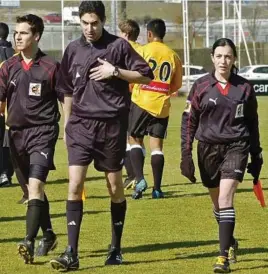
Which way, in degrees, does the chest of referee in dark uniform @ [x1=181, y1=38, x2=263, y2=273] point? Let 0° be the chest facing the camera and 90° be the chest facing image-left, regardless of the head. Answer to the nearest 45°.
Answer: approximately 0°

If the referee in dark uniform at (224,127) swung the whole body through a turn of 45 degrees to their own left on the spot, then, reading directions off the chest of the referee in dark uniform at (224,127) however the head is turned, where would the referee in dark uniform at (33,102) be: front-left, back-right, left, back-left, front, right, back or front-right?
back-right

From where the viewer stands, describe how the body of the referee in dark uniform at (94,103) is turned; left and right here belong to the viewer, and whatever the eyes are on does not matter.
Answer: facing the viewer and to the left of the viewer

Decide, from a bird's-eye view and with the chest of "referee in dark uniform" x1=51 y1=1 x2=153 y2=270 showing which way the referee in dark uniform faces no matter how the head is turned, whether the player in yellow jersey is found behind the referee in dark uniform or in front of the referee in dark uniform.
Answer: behind

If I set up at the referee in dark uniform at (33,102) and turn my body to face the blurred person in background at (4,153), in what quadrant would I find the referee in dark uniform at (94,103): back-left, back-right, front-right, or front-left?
back-right

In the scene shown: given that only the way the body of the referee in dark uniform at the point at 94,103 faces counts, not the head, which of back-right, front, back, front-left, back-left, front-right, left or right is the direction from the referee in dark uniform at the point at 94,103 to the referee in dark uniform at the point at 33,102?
right

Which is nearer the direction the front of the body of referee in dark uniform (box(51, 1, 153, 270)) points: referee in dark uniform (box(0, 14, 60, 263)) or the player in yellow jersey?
the referee in dark uniform

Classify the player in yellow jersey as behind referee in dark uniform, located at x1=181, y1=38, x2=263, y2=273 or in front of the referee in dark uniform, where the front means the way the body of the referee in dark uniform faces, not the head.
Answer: behind

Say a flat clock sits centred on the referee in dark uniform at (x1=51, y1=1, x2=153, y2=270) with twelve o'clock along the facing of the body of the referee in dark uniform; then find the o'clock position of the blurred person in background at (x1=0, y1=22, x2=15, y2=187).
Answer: The blurred person in background is roughly at 4 o'clock from the referee in dark uniform.

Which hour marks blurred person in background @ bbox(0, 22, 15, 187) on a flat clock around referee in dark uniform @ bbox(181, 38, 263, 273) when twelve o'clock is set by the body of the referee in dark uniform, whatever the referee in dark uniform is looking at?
The blurred person in background is roughly at 5 o'clock from the referee in dark uniform.

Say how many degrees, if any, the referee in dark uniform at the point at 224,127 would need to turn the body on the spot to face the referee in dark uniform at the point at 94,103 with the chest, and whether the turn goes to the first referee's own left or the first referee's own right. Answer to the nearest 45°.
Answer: approximately 90° to the first referee's own right

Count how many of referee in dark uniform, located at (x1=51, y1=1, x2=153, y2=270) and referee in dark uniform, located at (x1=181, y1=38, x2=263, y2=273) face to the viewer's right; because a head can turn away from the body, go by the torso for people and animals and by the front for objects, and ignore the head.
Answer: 0

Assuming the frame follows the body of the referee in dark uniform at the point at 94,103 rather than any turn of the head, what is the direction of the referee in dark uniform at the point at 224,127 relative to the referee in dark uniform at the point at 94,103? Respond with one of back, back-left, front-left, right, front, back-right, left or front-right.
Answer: back-left
